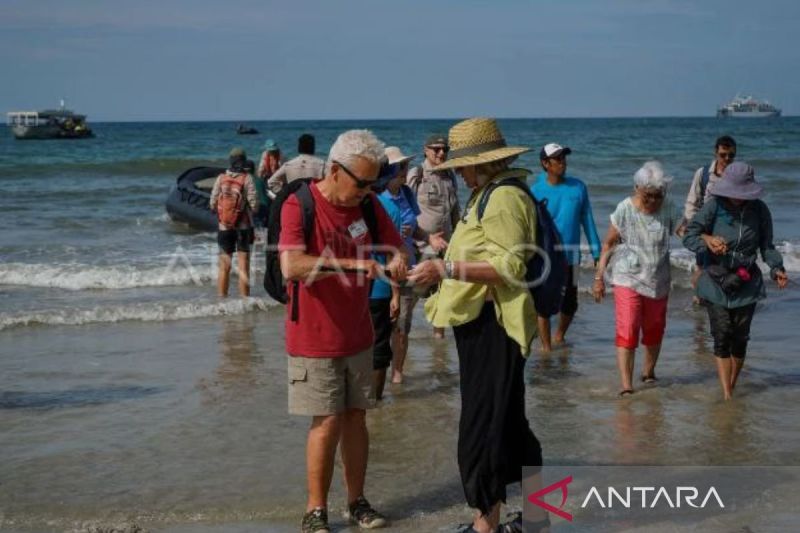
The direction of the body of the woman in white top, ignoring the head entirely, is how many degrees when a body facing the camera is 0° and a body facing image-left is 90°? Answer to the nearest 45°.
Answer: approximately 0°

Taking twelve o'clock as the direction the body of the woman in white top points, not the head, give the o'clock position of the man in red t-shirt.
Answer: The man in red t-shirt is roughly at 1 o'clock from the woman in white top.

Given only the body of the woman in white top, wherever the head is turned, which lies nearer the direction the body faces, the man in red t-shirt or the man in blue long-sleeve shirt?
the man in red t-shirt

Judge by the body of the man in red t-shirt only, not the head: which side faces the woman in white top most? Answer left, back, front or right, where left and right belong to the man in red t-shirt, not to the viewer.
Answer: left

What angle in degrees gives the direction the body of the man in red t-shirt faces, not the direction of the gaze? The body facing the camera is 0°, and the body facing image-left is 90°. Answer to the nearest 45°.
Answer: approximately 315°

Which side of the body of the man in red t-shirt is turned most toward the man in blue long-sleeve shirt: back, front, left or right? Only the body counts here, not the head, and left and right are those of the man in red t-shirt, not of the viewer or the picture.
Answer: left

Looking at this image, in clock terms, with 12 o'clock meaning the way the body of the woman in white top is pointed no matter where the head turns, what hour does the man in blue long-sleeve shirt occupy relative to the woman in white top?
The man in blue long-sleeve shirt is roughly at 5 o'clock from the woman in white top.
